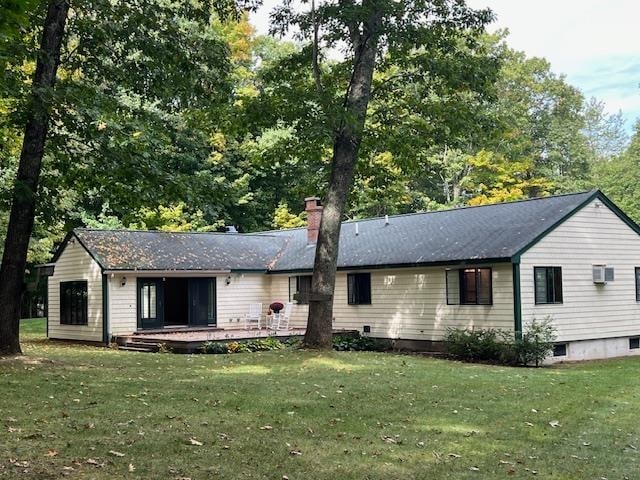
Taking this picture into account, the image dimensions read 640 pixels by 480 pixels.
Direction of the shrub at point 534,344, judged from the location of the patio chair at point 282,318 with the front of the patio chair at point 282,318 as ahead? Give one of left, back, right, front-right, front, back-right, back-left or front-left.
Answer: left

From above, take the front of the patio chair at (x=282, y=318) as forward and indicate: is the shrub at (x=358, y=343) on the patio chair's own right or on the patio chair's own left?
on the patio chair's own left

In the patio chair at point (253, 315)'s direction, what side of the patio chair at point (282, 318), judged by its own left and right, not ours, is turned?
right

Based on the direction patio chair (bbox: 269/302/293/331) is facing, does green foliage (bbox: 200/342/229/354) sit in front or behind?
in front

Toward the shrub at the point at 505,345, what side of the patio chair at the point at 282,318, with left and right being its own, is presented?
left

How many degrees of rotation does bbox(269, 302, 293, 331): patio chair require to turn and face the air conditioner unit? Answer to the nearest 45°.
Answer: approximately 90° to its left

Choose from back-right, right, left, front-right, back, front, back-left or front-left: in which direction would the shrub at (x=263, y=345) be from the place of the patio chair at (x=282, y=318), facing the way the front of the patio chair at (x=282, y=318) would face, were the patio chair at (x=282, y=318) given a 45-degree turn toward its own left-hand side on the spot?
front

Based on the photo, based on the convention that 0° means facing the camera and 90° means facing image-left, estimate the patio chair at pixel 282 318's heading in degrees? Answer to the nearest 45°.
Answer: approximately 45°

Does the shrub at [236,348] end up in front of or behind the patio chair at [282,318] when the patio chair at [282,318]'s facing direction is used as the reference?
in front

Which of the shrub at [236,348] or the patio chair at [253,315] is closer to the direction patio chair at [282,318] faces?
the shrub
